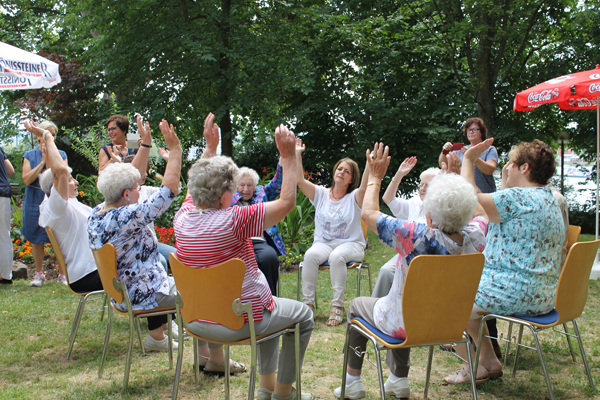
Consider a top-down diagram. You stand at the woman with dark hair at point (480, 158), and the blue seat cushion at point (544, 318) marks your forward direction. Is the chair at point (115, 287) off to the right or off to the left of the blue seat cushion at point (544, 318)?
right

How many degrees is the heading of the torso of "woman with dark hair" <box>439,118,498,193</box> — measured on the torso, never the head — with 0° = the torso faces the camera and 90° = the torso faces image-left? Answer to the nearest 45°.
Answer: approximately 45°

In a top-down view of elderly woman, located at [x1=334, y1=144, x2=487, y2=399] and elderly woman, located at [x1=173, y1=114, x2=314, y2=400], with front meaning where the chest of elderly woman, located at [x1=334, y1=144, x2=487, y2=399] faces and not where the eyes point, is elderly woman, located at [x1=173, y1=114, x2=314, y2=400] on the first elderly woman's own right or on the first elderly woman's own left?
on the first elderly woman's own left

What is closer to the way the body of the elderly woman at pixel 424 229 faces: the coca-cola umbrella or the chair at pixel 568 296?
the coca-cola umbrella

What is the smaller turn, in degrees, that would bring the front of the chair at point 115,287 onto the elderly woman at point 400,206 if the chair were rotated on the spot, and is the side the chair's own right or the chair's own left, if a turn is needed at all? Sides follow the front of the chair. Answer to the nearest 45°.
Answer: approximately 45° to the chair's own right

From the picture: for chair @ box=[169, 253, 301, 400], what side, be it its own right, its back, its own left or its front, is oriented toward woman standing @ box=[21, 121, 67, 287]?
left

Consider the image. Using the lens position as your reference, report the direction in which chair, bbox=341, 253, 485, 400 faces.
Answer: facing away from the viewer and to the left of the viewer

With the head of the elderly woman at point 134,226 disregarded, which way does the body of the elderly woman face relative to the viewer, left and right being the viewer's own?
facing away from the viewer and to the right of the viewer

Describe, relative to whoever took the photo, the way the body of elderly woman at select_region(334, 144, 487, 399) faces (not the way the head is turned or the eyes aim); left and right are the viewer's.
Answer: facing away from the viewer and to the left of the viewer

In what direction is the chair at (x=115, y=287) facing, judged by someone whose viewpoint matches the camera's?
facing away from the viewer and to the right of the viewer

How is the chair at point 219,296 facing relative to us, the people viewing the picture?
facing away from the viewer and to the right of the viewer

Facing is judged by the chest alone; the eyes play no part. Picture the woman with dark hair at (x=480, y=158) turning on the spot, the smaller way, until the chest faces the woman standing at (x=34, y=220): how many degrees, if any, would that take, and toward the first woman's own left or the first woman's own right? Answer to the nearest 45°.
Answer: approximately 45° to the first woman's own right

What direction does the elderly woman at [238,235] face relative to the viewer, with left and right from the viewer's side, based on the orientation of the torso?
facing away from the viewer and to the right of the viewer
